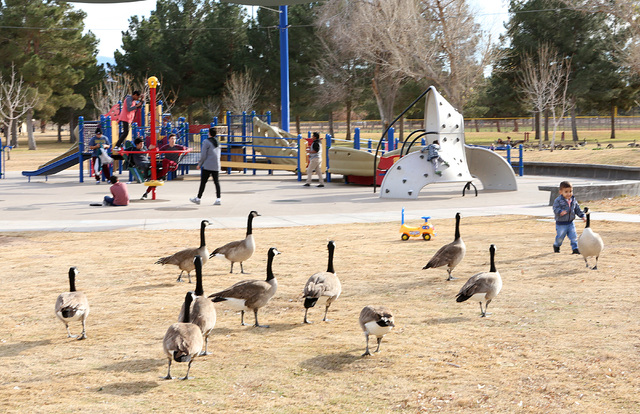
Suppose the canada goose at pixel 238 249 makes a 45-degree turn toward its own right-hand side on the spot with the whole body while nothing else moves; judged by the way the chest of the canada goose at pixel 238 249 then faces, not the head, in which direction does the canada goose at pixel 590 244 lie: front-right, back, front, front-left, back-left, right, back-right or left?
front-left

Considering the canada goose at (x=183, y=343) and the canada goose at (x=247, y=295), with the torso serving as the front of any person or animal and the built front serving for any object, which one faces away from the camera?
the canada goose at (x=183, y=343)

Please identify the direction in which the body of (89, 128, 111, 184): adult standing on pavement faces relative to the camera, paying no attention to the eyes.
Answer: toward the camera

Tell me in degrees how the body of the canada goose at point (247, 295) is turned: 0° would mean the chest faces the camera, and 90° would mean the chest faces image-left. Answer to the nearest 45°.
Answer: approximately 270°

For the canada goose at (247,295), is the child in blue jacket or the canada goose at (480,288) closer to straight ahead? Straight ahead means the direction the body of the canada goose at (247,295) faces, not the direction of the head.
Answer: the canada goose

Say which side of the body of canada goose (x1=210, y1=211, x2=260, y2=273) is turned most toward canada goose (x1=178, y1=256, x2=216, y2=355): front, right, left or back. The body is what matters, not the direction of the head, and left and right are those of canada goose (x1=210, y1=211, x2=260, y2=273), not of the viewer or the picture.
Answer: right

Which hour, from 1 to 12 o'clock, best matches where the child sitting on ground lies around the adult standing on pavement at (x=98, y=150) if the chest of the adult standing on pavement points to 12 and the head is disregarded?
The child sitting on ground is roughly at 12 o'clock from the adult standing on pavement.

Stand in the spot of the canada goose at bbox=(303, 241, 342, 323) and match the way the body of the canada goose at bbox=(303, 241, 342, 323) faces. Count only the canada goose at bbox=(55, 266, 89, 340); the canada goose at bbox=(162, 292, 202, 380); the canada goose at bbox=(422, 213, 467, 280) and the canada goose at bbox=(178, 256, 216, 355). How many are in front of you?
1

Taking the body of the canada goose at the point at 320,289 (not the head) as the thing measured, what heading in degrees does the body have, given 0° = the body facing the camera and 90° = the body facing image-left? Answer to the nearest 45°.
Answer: approximately 225°

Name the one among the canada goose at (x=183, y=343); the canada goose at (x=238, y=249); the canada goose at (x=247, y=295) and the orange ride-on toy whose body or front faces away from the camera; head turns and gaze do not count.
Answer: the canada goose at (x=183, y=343)

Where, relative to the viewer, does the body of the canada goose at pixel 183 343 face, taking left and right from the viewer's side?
facing away from the viewer

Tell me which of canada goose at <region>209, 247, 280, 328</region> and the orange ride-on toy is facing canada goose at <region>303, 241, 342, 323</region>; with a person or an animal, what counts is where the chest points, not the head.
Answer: canada goose at <region>209, 247, 280, 328</region>

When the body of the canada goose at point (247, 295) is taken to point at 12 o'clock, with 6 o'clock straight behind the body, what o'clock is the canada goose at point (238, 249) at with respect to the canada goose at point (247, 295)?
the canada goose at point (238, 249) is roughly at 9 o'clock from the canada goose at point (247, 295).

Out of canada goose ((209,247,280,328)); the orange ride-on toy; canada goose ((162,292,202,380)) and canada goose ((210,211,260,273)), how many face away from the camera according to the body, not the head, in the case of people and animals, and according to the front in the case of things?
1

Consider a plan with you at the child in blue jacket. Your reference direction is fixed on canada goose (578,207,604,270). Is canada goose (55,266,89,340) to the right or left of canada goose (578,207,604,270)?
right
